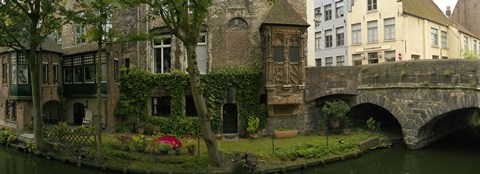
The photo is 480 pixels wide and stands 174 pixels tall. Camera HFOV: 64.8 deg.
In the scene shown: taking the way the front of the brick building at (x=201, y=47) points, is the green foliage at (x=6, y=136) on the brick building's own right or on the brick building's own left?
on the brick building's own right

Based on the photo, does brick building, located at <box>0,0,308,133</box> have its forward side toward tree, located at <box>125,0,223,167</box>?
yes

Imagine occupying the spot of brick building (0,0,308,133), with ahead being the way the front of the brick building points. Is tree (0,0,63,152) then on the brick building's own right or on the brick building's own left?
on the brick building's own right

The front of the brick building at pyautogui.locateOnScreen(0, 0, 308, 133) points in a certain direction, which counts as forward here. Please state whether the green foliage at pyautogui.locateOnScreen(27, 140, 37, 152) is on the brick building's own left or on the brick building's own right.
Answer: on the brick building's own right

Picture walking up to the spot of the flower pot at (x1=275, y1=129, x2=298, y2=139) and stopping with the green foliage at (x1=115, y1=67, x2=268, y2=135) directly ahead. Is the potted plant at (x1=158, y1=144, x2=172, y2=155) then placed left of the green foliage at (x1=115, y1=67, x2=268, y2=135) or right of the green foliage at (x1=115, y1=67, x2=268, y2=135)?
left

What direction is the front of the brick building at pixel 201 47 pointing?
toward the camera

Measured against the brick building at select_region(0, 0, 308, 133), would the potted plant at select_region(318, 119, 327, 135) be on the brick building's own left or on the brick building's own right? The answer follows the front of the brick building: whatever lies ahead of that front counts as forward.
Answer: on the brick building's own left

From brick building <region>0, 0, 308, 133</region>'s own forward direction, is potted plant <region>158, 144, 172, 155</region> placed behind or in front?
in front

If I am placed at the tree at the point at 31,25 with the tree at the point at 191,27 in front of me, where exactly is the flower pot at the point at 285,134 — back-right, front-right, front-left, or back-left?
front-left

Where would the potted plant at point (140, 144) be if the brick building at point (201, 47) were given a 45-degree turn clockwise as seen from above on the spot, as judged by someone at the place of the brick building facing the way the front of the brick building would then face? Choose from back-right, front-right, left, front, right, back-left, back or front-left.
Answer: front

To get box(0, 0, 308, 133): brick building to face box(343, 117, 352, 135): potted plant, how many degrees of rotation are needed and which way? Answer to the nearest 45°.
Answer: approximately 90° to its left

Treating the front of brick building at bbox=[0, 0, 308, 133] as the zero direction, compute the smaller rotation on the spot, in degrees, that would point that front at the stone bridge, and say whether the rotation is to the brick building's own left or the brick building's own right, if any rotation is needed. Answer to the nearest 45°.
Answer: approximately 45° to the brick building's own left
